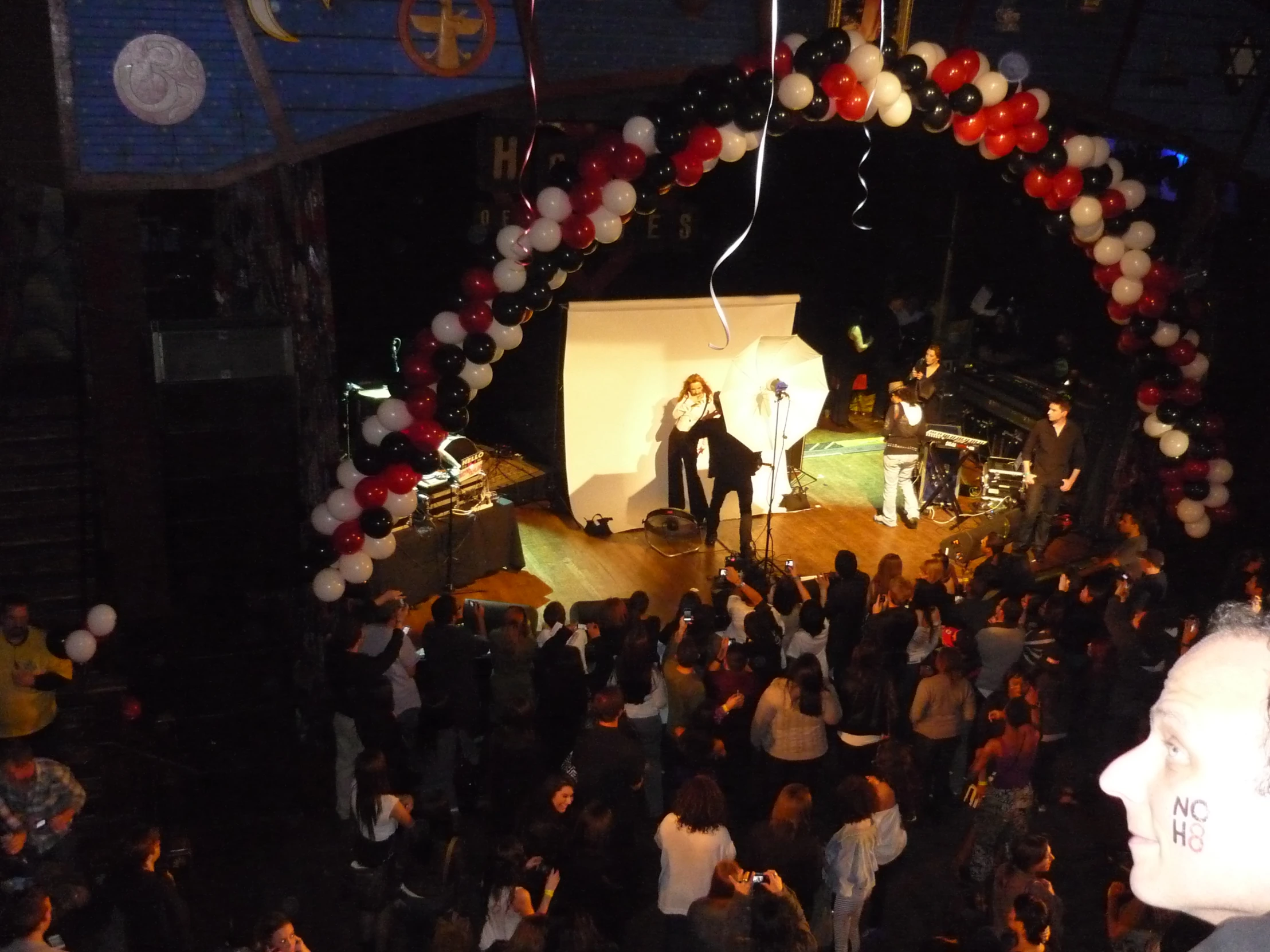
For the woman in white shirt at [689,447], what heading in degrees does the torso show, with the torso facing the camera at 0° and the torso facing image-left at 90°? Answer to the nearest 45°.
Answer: approximately 0°

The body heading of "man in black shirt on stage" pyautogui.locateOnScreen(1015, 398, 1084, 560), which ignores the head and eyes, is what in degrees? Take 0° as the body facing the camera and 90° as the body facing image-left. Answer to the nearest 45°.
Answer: approximately 45°

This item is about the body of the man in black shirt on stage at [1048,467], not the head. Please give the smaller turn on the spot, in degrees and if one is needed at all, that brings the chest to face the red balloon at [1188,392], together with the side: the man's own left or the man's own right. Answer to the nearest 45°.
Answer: approximately 90° to the man's own left

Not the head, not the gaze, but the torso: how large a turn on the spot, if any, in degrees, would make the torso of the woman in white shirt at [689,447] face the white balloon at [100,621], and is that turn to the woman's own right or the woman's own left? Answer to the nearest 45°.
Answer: approximately 45° to the woman's own right

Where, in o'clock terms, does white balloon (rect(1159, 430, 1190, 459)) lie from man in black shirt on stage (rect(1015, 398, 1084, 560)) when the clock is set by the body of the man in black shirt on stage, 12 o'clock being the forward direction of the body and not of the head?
The white balloon is roughly at 9 o'clock from the man in black shirt on stage.

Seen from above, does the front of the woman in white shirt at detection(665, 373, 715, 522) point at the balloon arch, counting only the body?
yes
